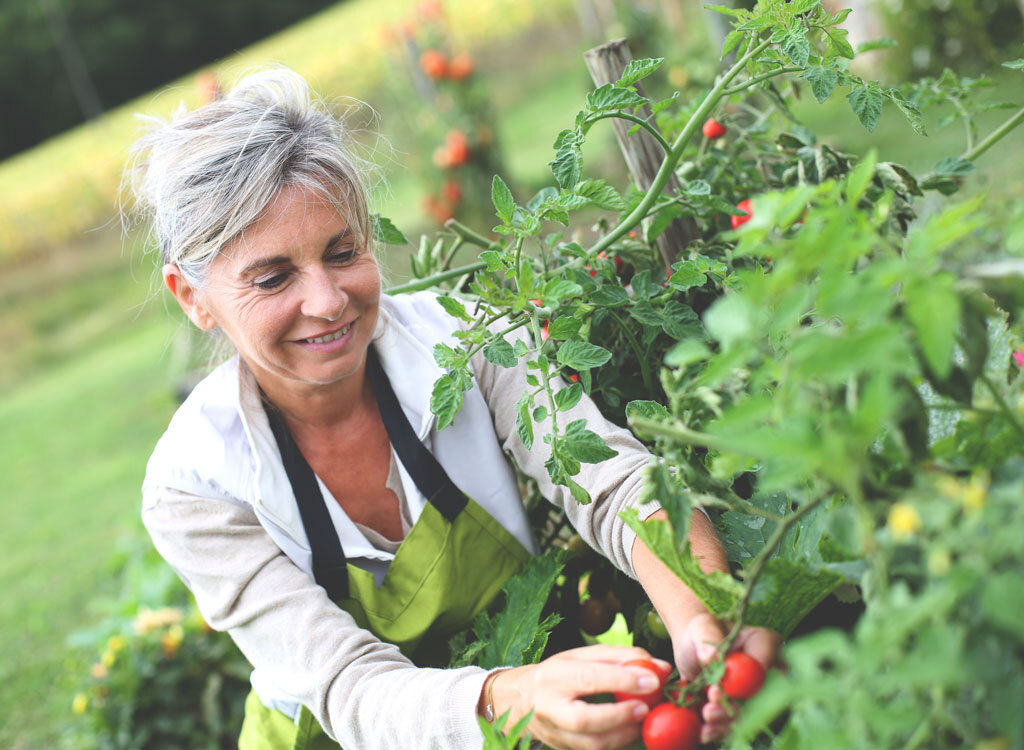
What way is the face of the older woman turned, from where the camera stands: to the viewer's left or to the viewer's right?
to the viewer's right

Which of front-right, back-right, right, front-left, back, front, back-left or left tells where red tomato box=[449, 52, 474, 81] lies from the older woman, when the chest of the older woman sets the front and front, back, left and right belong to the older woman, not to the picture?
back-left

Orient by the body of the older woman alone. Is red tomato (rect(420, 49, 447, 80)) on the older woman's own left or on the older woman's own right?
on the older woman's own left

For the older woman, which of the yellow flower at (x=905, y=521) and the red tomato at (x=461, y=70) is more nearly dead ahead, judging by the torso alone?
the yellow flower
